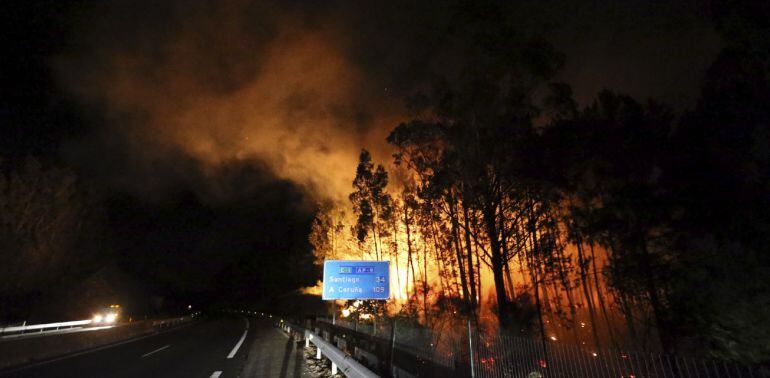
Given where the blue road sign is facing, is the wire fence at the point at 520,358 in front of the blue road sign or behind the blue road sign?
in front

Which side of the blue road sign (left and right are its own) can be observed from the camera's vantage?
front
